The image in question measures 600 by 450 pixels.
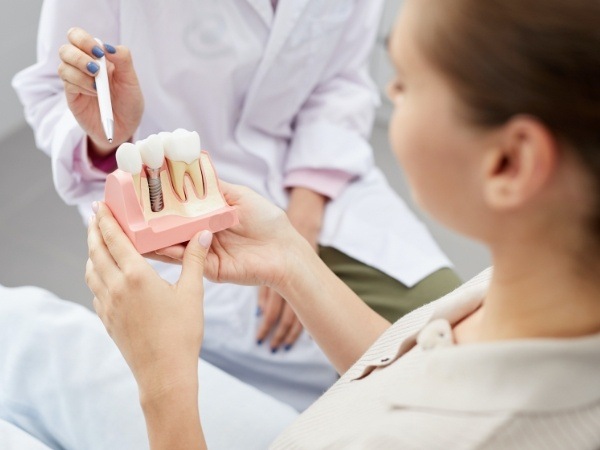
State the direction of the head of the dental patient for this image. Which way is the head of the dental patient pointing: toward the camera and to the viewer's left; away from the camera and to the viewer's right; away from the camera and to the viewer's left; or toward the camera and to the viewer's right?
away from the camera and to the viewer's left

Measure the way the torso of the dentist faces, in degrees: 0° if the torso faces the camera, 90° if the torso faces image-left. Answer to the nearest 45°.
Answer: approximately 315°

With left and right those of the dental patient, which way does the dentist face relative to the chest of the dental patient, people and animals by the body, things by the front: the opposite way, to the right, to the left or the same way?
the opposite way

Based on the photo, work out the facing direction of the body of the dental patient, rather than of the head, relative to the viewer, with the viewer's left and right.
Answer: facing away from the viewer and to the left of the viewer
